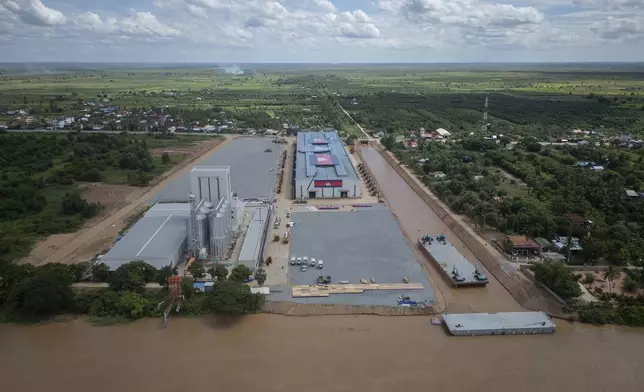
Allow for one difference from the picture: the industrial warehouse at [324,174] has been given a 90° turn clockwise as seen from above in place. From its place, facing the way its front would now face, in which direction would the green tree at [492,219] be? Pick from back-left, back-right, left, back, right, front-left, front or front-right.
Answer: back-left

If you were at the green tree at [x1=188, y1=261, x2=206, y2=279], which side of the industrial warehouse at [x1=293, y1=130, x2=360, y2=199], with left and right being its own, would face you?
front

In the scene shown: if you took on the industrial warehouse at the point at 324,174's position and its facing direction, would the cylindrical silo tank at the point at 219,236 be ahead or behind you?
ahead

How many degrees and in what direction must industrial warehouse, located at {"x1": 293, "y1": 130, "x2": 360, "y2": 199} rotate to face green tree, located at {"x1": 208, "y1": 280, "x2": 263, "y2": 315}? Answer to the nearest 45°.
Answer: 0° — it already faces it

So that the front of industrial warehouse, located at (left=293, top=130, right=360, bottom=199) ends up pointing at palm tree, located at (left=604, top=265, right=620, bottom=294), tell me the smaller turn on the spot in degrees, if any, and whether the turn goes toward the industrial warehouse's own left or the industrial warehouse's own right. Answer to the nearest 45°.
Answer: approximately 45° to the industrial warehouse's own left

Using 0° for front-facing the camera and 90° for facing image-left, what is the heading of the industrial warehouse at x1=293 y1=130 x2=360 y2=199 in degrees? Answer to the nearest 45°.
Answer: approximately 0°

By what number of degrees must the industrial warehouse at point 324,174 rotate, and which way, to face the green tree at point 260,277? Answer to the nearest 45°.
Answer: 0° — it already faces it

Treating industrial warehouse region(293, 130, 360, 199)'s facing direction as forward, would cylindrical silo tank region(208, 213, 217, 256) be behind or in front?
in front

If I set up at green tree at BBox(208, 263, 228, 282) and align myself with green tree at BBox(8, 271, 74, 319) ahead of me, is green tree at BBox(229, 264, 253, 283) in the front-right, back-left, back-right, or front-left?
back-left

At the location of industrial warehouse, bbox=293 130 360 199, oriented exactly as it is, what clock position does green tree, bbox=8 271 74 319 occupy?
The green tree is roughly at 1 o'clock from the industrial warehouse.

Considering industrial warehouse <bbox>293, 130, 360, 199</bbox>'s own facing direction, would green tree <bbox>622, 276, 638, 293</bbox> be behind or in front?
in front
